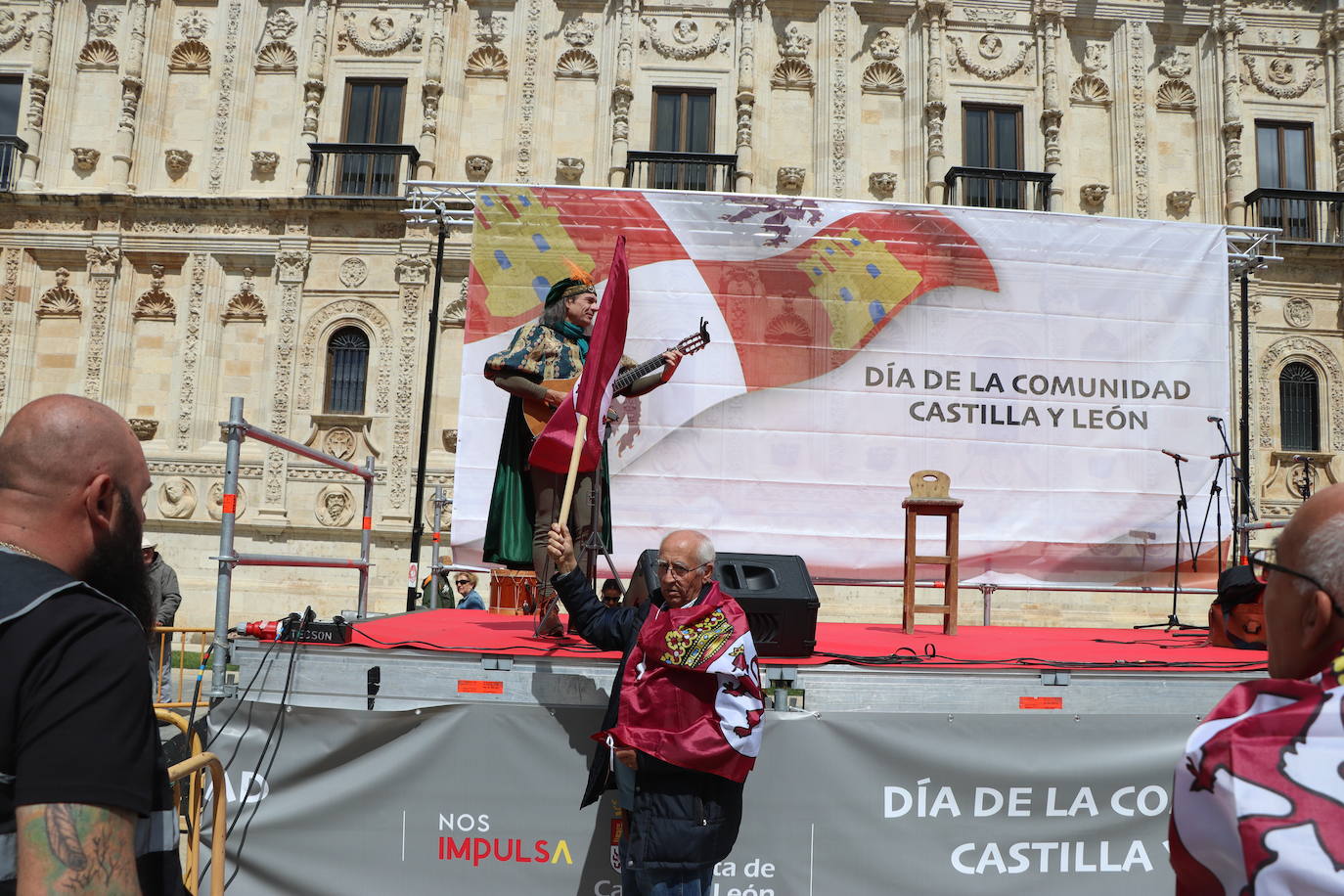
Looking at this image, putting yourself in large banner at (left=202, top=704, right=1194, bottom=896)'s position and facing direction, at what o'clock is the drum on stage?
The drum on stage is roughly at 5 o'clock from the large banner.

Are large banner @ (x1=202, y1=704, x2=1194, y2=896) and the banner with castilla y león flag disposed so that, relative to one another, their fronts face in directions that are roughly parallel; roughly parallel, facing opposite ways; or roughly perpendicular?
roughly parallel

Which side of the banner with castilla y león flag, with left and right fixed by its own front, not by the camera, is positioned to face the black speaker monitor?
front

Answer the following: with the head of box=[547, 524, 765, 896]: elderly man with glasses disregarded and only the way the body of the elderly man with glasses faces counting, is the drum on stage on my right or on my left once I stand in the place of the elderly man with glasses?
on my right

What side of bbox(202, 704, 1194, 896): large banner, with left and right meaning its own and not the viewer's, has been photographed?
front

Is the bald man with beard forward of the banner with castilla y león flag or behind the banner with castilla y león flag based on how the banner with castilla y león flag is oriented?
forward

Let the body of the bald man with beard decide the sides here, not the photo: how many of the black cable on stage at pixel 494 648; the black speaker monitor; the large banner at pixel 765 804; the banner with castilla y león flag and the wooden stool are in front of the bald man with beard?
5

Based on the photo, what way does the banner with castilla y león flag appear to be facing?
toward the camera

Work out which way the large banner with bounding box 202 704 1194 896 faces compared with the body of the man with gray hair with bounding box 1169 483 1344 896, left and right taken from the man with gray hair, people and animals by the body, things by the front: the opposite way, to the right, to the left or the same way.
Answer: the opposite way

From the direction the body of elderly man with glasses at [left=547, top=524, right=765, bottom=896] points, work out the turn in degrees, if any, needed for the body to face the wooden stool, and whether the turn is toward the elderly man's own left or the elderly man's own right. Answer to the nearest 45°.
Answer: approximately 180°

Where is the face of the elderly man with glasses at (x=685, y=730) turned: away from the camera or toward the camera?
toward the camera

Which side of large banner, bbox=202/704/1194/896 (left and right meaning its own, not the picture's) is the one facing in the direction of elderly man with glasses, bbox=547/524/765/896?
front

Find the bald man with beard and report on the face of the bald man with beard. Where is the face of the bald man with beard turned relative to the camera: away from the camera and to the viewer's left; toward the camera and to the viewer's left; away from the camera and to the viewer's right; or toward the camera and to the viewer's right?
away from the camera and to the viewer's right

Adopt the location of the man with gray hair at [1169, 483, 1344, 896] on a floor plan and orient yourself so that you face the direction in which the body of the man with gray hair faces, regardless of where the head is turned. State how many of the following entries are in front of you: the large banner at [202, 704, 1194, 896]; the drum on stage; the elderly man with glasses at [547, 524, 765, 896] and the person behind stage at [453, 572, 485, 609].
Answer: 4

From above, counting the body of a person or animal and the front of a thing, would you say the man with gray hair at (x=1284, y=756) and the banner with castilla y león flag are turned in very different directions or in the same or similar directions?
very different directions

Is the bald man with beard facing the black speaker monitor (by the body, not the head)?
yes
